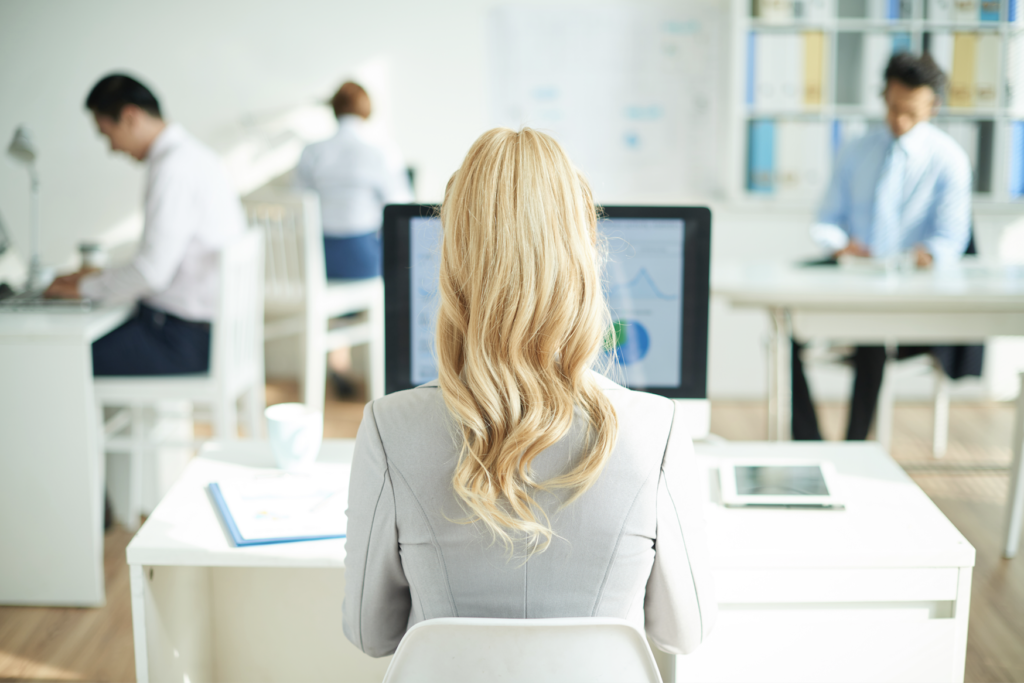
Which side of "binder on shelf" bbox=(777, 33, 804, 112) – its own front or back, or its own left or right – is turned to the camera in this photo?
front

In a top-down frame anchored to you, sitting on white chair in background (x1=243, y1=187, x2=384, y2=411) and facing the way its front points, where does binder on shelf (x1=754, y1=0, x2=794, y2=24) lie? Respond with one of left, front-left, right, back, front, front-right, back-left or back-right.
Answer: front-right

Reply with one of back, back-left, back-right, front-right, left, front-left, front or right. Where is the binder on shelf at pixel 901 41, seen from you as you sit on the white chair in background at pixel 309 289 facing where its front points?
front-right

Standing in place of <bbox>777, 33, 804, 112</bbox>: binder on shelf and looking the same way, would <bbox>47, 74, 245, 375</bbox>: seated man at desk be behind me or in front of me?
in front

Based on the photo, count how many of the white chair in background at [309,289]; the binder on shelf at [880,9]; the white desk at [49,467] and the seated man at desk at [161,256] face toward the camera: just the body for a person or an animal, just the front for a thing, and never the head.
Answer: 1

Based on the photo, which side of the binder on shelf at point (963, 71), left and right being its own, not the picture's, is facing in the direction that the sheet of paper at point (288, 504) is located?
front

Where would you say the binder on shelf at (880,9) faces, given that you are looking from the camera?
facing the viewer

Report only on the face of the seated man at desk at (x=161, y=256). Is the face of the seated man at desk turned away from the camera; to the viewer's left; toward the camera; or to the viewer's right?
to the viewer's left

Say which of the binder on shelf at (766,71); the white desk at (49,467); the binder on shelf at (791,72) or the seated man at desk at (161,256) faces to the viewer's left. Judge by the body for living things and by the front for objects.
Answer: the seated man at desk

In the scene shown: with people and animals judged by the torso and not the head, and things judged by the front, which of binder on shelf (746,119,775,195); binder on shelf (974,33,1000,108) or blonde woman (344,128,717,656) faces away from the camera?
the blonde woman

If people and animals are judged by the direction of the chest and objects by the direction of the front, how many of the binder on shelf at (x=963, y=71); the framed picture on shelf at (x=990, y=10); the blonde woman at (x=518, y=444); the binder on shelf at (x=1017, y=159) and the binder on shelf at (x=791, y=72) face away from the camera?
1

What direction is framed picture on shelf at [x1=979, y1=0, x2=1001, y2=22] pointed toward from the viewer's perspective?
toward the camera
